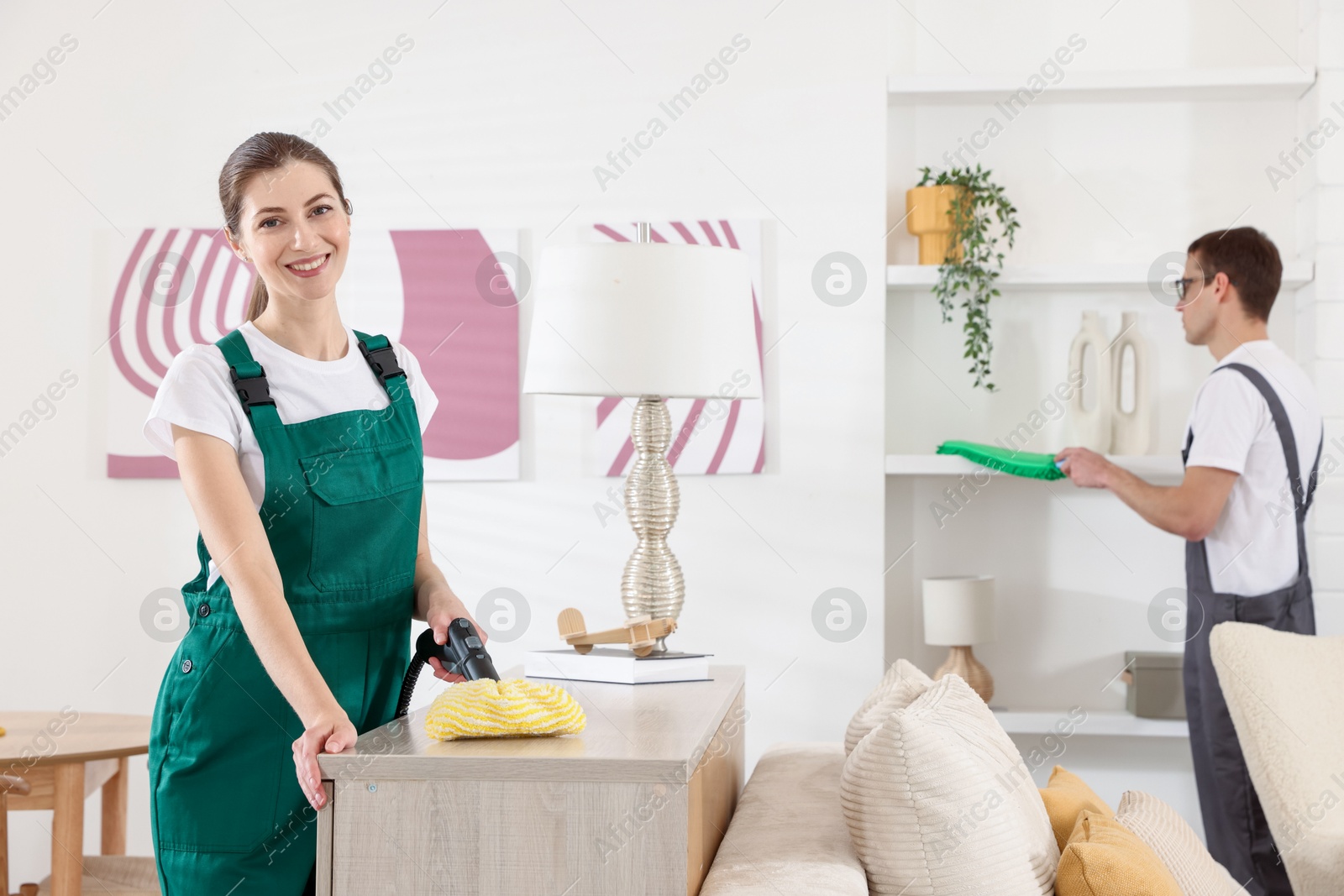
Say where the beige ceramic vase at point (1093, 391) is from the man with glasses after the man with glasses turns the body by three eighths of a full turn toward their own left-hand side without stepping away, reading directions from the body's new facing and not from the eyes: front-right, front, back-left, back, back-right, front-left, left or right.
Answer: back-right

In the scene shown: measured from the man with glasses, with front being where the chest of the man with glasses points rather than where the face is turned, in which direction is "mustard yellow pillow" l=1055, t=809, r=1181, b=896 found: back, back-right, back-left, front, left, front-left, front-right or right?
back-left

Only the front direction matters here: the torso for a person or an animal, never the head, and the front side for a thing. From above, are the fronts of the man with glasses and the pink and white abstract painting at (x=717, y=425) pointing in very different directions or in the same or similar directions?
very different directions

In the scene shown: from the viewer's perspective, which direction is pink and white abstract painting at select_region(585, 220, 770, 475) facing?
toward the camera

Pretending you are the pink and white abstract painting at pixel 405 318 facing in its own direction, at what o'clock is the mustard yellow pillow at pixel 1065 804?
The mustard yellow pillow is roughly at 11 o'clock from the pink and white abstract painting.

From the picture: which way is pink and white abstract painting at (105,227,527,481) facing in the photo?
toward the camera

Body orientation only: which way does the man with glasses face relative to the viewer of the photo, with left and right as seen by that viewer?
facing away from the viewer and to the left of the viewer

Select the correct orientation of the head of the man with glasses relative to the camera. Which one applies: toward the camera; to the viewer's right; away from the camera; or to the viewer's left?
to the viewer's left

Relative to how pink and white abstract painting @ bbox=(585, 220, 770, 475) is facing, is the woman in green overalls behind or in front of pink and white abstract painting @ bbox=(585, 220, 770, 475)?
in front

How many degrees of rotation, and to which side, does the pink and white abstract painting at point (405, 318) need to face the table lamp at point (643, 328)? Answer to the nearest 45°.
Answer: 0° — it already faces it

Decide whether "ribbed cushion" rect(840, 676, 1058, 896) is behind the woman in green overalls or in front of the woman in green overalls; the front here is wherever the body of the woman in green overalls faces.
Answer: in front

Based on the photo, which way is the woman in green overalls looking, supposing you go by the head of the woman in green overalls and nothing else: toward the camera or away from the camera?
toward the camera

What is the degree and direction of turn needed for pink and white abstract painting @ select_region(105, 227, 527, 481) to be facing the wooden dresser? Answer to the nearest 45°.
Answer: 0° — it already faces it
